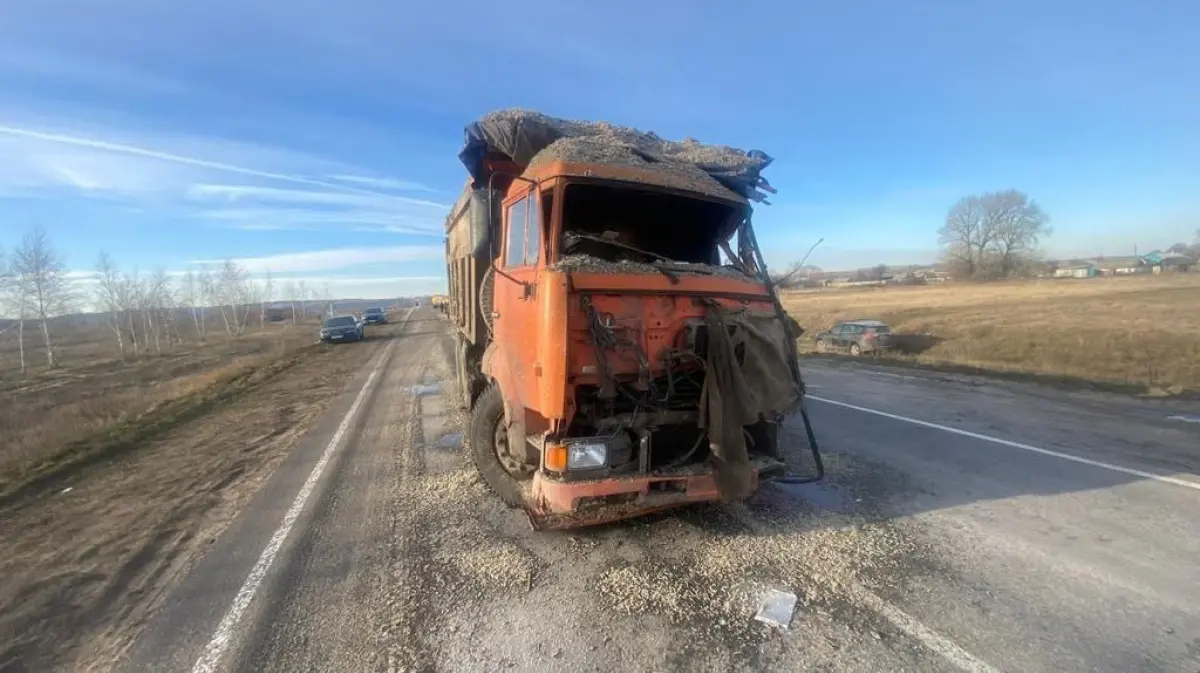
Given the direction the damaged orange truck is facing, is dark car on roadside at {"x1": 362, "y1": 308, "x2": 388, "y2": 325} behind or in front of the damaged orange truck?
behind

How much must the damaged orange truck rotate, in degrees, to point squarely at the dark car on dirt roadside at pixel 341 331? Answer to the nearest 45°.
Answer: approximately 180°

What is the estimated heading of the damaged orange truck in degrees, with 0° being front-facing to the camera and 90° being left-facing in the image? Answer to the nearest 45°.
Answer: approximately 315°
